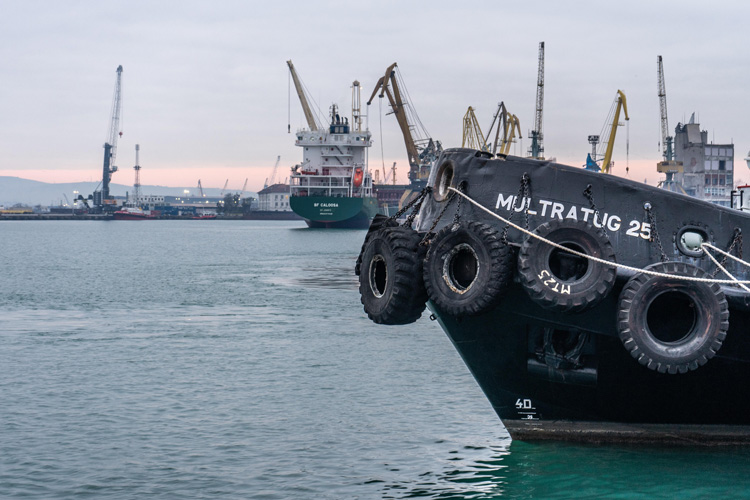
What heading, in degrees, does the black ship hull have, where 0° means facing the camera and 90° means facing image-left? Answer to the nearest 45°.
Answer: approximately 90°
